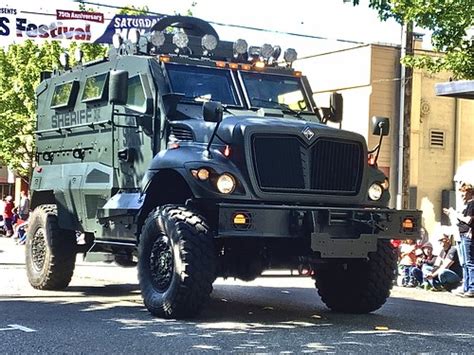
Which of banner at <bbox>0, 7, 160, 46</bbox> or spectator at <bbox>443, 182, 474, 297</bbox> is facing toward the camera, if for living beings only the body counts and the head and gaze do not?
the banner

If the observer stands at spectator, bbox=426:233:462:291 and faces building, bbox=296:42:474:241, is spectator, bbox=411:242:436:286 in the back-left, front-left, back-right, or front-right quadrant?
front-left

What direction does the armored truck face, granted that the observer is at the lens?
facing the viewer and to the right of the viewer

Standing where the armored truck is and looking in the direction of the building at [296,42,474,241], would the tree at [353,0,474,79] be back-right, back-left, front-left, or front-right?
front-right

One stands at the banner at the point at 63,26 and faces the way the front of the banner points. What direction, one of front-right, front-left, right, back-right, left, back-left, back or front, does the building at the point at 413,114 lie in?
left

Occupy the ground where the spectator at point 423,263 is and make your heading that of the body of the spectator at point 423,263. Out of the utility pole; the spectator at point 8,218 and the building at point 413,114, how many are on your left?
0

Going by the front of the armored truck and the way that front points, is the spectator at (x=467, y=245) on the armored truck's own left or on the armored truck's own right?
on the armored truck's own left

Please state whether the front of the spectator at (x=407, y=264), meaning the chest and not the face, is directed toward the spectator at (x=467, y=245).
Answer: no

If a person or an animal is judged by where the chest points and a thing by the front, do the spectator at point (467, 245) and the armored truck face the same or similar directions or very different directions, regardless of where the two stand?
very different directions

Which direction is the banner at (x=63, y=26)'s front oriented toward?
toward the camera

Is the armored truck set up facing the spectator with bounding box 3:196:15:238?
no

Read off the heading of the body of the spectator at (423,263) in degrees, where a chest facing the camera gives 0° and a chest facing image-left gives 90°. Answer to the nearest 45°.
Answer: approximately 45°

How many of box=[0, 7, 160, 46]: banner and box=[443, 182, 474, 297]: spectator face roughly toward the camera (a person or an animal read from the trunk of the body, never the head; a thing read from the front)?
1

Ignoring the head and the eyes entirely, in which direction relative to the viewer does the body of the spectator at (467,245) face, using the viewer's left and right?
facing to the left of the viewer
